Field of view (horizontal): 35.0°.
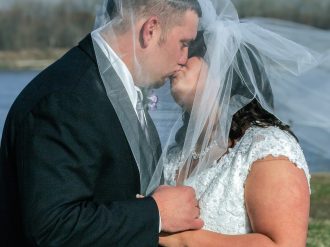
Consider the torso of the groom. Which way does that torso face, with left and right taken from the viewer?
facing to the right of the viewer

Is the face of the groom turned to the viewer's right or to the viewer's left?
to the viewer's right

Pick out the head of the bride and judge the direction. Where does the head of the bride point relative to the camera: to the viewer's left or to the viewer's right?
to the viewer's left
